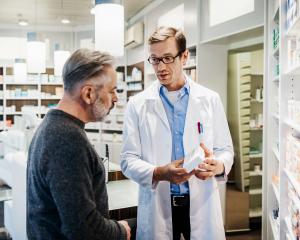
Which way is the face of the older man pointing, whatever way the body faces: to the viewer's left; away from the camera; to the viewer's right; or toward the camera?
to the viewer's right

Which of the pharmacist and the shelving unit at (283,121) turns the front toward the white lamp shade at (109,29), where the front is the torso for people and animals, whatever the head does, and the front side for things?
the shelving unit

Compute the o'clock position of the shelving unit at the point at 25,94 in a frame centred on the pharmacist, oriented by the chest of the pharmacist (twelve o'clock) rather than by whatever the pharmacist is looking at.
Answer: The shelving unit is roughly at 5 o'clock from the pharmacist.

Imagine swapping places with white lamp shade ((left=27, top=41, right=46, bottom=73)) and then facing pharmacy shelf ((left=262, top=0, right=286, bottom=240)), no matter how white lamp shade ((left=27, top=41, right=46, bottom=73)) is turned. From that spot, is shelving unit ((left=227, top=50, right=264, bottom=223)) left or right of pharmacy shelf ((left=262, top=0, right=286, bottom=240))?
left

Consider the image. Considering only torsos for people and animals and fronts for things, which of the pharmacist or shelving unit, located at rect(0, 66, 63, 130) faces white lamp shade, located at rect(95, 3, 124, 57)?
the shelving unit

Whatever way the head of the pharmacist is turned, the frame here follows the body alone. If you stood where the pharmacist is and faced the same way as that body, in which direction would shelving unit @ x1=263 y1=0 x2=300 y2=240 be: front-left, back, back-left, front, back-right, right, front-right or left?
back-left

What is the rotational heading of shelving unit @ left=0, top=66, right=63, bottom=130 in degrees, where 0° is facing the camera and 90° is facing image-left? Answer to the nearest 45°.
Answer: approximately 0°

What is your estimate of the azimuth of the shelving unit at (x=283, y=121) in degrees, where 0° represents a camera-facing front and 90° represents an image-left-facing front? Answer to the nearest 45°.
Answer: approximately 90°

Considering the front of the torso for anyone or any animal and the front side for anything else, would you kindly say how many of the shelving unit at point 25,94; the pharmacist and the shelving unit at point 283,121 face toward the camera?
2

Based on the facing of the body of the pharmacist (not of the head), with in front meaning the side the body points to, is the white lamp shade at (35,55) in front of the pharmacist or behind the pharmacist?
behind
